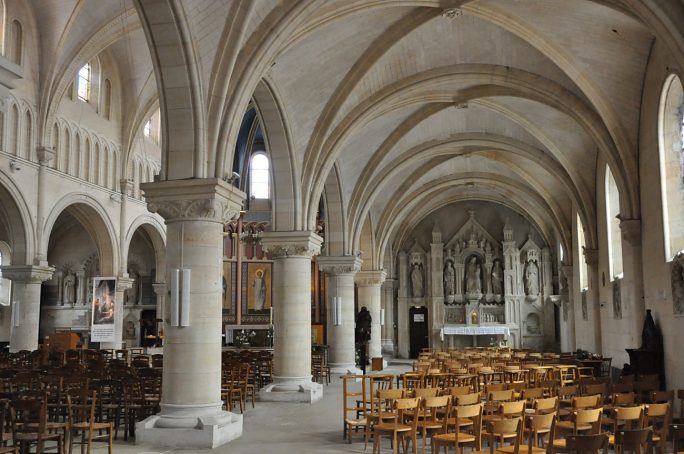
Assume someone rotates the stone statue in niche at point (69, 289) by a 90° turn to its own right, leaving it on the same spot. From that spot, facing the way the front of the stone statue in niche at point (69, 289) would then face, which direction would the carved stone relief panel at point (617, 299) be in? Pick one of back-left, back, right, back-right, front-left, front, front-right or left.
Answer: back-left

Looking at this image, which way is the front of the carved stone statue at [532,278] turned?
toward the camera

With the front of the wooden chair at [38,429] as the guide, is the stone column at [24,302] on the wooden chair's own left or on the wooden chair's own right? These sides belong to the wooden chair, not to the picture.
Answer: on the wooden chair's own left

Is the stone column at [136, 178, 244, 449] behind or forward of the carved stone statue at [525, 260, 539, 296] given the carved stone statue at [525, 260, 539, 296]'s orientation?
forward

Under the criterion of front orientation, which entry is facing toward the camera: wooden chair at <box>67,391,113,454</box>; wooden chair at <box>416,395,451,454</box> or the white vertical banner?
the white vertical banner

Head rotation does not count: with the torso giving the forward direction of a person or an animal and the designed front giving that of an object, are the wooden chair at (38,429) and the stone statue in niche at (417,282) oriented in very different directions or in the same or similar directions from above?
very different directions

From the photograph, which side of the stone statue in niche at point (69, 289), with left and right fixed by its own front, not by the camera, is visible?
front

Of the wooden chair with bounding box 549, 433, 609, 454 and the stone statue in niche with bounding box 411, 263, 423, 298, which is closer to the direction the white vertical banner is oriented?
the wooden chair

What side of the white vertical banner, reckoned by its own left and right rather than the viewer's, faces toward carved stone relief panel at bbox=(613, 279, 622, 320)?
left

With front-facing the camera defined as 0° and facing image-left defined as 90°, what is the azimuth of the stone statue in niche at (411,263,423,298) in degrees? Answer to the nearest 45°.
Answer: approximately 0°

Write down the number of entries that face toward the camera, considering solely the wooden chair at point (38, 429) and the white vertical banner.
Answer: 1

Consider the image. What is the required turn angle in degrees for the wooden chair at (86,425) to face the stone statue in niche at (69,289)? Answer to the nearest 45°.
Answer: approximately 45° to its left

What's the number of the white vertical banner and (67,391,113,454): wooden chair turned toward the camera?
1

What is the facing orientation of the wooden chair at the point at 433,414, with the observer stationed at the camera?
facing away from the viewer and to the left of the viewer

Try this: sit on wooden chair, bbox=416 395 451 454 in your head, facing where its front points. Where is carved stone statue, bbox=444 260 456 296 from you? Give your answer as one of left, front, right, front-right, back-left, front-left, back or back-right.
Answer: front-right

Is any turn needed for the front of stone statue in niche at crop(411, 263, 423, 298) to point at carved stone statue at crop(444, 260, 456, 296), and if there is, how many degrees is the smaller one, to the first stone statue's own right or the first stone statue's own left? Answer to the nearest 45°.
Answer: approximately 90° to the first stone statue's own left

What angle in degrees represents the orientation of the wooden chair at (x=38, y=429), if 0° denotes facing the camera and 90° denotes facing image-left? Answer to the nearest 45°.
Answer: approximately 225°

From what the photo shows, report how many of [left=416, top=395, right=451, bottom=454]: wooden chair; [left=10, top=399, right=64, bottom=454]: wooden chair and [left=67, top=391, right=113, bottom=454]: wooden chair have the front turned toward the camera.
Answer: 0
